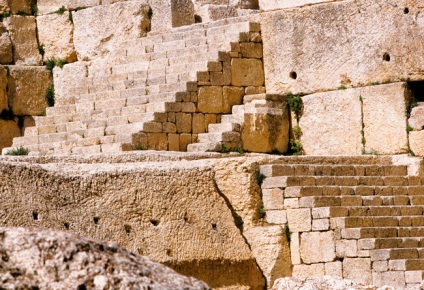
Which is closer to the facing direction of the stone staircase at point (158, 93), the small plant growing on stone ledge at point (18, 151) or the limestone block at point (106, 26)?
the small plant growing on stone ledge

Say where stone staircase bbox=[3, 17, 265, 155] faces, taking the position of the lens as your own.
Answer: facing the viewer and to the left of the viewer

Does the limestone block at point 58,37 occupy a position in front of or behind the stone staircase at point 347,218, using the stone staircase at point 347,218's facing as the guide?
behind

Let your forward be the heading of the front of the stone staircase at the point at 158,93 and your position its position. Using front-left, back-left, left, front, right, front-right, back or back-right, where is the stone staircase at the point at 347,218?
left

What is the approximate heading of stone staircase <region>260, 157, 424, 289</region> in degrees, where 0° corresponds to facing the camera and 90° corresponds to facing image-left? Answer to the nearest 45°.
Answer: approximately 315°

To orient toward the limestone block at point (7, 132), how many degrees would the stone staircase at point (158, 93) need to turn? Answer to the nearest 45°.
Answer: approximately 90° to its right

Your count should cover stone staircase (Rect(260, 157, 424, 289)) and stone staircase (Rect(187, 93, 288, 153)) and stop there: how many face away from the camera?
0

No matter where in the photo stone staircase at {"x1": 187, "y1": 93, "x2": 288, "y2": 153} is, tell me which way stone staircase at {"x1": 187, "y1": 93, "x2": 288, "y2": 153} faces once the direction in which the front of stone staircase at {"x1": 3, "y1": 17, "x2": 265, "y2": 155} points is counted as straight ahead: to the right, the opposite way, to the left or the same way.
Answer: the same way

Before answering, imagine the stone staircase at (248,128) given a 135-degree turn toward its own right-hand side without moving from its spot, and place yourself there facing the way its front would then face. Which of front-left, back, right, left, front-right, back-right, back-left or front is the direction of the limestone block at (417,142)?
right

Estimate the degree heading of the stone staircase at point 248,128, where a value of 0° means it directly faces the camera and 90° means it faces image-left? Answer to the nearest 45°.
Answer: approximately 45°
